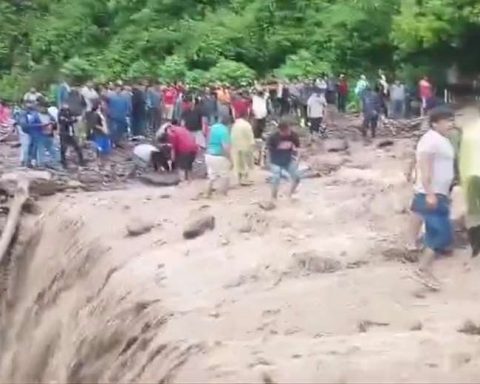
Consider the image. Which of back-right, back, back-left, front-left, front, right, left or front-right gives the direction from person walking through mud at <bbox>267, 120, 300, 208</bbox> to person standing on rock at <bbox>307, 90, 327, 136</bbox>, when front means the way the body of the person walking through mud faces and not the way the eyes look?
back

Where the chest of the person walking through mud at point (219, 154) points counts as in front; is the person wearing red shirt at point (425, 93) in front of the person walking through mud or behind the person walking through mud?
in front

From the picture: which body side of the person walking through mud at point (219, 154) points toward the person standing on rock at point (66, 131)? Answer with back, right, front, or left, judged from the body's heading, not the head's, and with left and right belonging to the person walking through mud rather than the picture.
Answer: left

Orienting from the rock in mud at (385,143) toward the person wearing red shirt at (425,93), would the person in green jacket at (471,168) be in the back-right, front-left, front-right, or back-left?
back-right

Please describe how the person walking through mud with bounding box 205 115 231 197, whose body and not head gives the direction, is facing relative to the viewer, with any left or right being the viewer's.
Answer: facing away from the viewer and to the right of the viewer

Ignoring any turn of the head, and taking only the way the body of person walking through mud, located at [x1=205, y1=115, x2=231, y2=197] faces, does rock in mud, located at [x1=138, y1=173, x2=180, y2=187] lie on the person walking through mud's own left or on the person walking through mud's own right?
on the person walking through mud's own left

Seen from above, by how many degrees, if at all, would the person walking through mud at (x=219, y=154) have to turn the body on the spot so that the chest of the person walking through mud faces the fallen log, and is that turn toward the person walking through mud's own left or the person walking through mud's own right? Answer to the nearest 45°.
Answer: approximately 135° to the person walking through mud's own left

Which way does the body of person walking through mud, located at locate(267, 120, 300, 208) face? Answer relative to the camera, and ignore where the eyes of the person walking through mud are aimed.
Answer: toward the camera

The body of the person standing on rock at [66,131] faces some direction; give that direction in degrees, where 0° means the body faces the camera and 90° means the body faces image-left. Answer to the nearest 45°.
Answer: approximately 315°

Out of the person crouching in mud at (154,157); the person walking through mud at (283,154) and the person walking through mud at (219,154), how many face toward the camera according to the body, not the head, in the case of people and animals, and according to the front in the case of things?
1

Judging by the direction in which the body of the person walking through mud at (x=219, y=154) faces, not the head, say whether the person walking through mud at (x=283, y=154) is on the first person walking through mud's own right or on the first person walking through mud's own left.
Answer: on the first person walking through mud's own right
